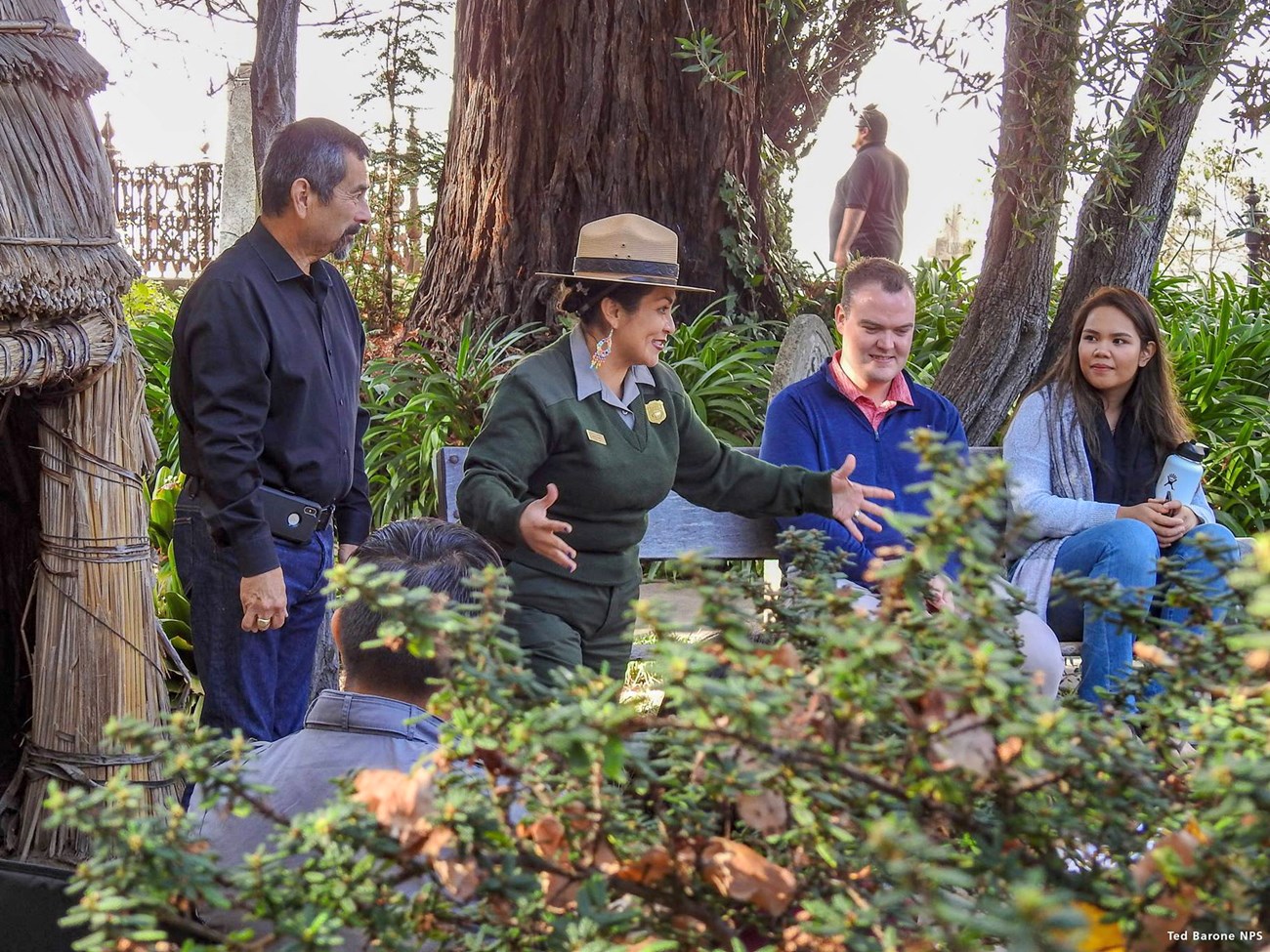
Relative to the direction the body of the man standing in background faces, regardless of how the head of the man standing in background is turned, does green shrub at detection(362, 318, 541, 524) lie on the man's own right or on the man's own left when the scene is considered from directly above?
on the man's own left

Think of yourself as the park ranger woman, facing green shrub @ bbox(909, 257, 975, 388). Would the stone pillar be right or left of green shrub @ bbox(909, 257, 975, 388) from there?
left

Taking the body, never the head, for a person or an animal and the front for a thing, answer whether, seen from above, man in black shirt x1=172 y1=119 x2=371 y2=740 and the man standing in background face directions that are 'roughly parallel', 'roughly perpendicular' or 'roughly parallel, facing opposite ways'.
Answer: roughly parallel, facing opposite ways

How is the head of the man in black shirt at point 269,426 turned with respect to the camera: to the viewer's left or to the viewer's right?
to the viewer's right

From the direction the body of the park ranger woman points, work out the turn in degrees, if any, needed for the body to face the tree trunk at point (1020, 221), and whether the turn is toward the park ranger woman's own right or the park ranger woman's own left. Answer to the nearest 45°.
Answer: approximately 90° to the park ranger woman's own left

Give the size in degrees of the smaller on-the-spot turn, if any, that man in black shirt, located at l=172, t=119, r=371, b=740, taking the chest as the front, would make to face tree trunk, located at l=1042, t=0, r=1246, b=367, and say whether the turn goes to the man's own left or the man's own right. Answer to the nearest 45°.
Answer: approximately 90° to the man's own left

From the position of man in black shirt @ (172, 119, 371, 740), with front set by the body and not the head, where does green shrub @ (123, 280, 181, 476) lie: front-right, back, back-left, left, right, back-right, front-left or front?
back-left

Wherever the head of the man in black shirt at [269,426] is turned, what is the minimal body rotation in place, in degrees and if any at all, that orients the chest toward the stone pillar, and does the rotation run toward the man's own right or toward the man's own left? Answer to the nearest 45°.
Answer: approximately 135° to the man's own left

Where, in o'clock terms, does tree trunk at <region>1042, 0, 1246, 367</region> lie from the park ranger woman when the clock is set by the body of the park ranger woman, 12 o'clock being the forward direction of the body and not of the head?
The tree trunk is roughly at 9 o'clock from the park ranger woman.

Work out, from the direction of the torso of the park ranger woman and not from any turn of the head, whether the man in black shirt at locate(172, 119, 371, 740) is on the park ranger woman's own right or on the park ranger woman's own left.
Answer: on the park ranger woman's own right

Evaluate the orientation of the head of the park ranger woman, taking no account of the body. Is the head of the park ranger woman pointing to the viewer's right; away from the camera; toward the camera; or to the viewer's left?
to the viewer's right

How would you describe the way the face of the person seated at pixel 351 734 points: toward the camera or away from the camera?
away from the camera

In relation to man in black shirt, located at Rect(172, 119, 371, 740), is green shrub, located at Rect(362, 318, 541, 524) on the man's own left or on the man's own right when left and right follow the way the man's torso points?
on the man's own left
